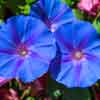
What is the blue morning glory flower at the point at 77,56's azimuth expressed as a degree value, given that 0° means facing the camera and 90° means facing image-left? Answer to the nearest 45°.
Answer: approximately 0°

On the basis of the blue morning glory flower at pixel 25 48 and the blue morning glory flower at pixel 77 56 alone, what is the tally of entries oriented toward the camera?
2

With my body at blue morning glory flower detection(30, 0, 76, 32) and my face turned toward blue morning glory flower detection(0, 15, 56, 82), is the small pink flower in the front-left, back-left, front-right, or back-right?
back-left
